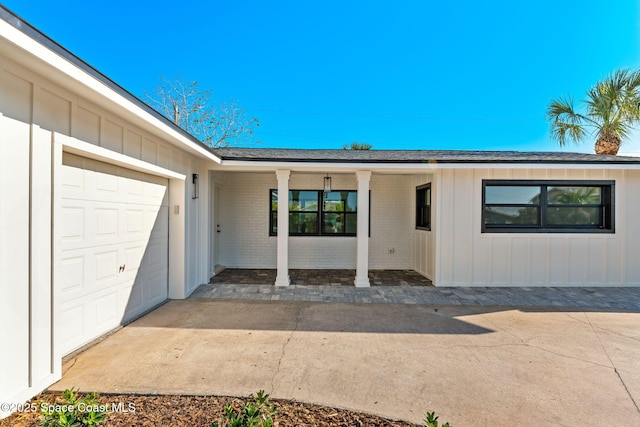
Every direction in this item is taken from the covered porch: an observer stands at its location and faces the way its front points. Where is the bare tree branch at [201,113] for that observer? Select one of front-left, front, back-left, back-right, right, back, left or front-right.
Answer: back-right

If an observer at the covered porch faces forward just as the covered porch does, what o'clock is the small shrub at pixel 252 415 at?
The small shrub is roughly at 12 o'clock from the covered porch.

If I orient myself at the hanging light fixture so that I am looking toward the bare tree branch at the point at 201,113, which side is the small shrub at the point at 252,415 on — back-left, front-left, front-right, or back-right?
back-left

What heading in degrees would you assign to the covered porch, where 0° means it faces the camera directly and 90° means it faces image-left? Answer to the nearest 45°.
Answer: approximately 0°

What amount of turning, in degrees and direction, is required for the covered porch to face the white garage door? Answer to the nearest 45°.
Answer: approximately 45° to its right

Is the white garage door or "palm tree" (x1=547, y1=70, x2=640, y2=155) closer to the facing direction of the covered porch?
the white garage door

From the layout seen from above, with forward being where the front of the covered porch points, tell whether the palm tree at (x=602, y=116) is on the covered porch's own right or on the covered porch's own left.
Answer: on the covered porch's own left

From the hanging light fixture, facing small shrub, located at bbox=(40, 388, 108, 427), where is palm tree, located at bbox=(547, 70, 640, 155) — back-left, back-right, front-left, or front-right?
back-left
